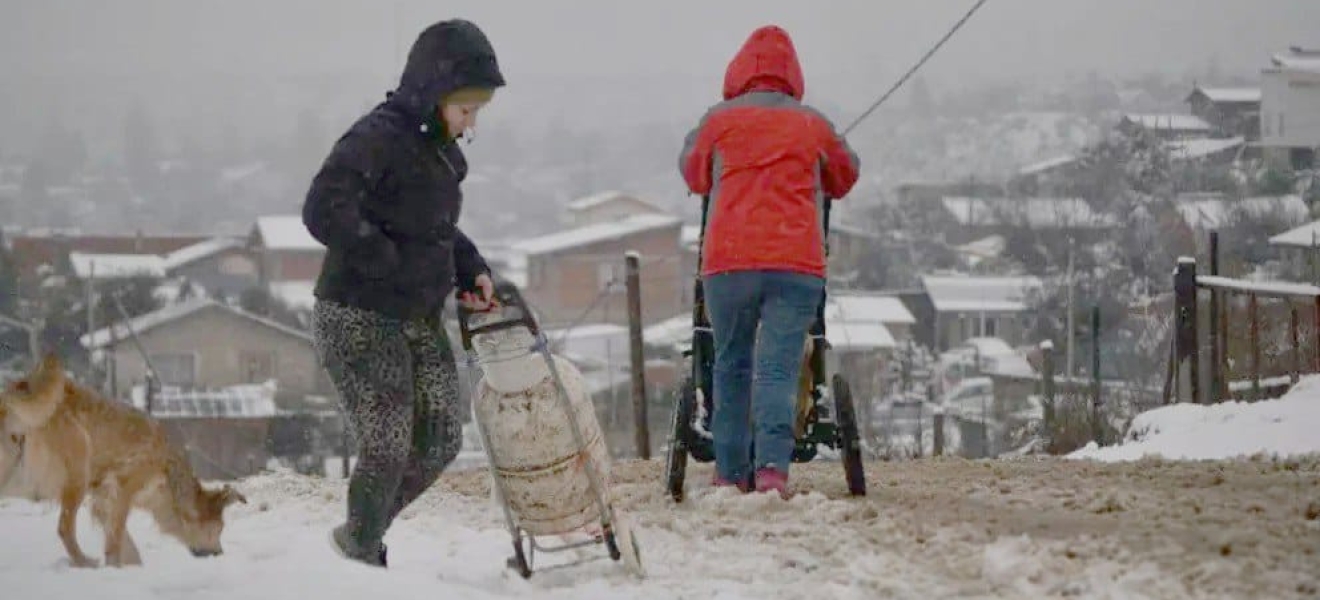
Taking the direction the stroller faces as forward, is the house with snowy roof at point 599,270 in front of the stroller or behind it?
in front

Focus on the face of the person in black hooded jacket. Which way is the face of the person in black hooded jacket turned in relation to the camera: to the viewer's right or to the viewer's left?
to the viewer's right

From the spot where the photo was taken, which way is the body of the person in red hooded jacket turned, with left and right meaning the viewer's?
facing away from the viewer

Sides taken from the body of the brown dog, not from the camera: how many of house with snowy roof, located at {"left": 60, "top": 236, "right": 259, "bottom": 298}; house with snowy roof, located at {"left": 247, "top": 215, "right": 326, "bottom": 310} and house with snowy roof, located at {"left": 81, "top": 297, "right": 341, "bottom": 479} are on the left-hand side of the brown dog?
3

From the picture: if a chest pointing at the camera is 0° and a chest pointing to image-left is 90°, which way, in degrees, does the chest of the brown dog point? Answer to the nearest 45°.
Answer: approximately 270°

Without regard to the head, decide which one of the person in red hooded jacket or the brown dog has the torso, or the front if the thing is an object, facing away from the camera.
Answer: the person in red hooded jacket

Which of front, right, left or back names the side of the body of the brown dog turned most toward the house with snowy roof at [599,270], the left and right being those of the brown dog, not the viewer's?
left

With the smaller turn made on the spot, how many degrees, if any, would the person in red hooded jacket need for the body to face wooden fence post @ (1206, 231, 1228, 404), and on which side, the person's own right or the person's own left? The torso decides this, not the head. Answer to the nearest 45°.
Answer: approximately 45° to the person's own right

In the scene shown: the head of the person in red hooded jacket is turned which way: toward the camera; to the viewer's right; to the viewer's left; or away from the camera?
away from the camera

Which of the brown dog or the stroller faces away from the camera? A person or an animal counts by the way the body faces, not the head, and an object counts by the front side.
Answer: the stroller

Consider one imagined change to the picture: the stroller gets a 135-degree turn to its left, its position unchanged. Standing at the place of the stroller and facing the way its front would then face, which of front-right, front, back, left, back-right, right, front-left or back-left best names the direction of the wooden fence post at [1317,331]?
back

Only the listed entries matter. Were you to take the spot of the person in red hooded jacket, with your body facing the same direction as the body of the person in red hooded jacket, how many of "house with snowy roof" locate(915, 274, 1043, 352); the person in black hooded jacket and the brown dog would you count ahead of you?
1

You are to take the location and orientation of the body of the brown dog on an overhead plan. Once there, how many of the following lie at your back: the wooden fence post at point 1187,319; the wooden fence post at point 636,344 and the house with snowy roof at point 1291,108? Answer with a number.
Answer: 0

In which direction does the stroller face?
away from the camera
